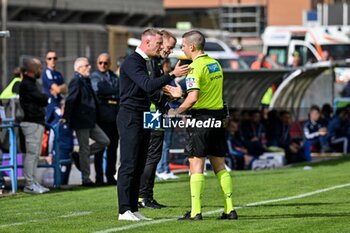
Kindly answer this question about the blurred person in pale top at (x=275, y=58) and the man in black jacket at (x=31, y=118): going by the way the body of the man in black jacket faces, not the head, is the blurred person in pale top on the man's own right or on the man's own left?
on the man's own left

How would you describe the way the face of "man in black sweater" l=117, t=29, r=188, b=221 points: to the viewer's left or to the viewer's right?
to the viewer's right

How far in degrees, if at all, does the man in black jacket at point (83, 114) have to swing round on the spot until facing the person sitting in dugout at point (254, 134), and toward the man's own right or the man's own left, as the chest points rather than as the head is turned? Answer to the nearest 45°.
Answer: approximately 45° to the man's own left

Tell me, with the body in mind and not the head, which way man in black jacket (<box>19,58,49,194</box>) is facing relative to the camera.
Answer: to the viewer's right

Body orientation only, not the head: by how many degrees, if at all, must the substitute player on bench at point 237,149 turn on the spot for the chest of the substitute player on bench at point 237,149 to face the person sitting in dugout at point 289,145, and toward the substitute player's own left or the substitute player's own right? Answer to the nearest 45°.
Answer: approximately 90° to the substitute player's own left

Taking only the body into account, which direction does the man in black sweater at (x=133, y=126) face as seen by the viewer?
to the viewer's right

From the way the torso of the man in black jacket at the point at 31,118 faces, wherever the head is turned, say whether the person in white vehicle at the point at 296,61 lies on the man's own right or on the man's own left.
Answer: on the man's own left

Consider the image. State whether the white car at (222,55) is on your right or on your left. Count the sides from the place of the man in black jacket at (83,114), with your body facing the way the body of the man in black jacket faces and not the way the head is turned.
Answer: on your left

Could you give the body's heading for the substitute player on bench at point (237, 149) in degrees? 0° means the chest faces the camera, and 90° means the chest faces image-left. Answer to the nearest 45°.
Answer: approximately 315°

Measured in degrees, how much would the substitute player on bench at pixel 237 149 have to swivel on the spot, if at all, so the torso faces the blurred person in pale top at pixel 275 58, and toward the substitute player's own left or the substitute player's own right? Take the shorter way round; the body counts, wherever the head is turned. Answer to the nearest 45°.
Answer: approximately 135° to the substitute player's own left
